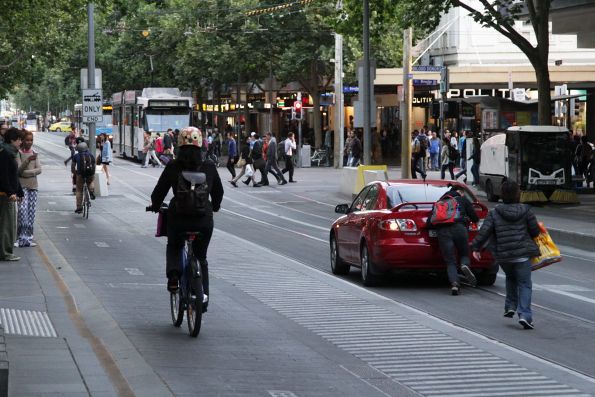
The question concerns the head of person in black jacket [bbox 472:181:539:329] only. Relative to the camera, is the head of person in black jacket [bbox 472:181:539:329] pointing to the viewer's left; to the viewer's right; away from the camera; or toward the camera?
away from the camera

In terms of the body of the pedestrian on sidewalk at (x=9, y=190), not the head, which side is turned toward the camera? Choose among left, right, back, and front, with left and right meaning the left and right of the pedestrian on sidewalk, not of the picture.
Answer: right

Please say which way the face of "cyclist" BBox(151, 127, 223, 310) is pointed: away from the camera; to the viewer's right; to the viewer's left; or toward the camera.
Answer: away from the camera

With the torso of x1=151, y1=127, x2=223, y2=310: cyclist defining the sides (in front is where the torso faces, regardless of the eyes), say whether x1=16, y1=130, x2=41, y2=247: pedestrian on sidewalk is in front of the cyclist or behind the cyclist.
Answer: in front

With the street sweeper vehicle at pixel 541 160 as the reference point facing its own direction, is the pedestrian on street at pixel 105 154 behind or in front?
behind

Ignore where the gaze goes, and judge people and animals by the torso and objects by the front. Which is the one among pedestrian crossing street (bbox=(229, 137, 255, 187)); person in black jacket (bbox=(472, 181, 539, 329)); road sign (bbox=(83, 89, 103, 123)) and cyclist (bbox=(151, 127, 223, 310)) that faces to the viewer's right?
the pedestrian crossing street

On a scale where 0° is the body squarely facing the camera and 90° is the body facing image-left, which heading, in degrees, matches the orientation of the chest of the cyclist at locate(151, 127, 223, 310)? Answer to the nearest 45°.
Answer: approximately 180°

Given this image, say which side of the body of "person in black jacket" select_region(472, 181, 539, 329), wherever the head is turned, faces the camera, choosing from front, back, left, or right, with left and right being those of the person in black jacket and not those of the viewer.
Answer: back

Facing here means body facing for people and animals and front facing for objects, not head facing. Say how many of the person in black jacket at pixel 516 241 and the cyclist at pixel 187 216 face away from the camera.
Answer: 2
